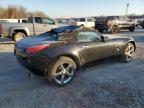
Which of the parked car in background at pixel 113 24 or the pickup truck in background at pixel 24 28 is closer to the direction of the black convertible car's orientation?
the parked car in background

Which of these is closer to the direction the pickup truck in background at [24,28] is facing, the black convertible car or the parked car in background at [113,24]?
the parked car in background

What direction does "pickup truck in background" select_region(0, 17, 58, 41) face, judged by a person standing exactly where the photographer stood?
facing to the right of the viewer

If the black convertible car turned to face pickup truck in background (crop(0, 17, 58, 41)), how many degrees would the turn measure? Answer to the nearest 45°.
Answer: approximately 45° to its left

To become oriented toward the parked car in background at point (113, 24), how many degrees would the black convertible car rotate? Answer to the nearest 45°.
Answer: approximately 45° to its left

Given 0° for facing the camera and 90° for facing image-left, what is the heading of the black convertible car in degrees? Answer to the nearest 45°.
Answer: approximately 225°
